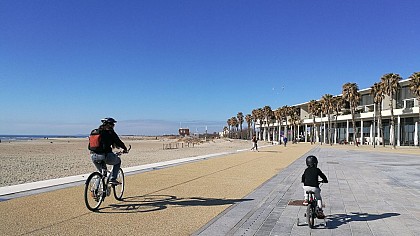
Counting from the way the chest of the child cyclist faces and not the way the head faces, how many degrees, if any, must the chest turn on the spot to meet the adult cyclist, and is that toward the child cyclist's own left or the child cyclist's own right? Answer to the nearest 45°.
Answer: approximately 90° to the child cyclist's own left

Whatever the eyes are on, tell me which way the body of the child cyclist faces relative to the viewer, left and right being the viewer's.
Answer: facing away from the viewer

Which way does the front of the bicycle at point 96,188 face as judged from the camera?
facing away from the viewer and to the right of the viewer

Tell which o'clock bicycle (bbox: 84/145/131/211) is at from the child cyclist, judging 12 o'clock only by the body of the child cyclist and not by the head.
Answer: The bicycle is roughly at 9 o'clock from the child cyclist.
